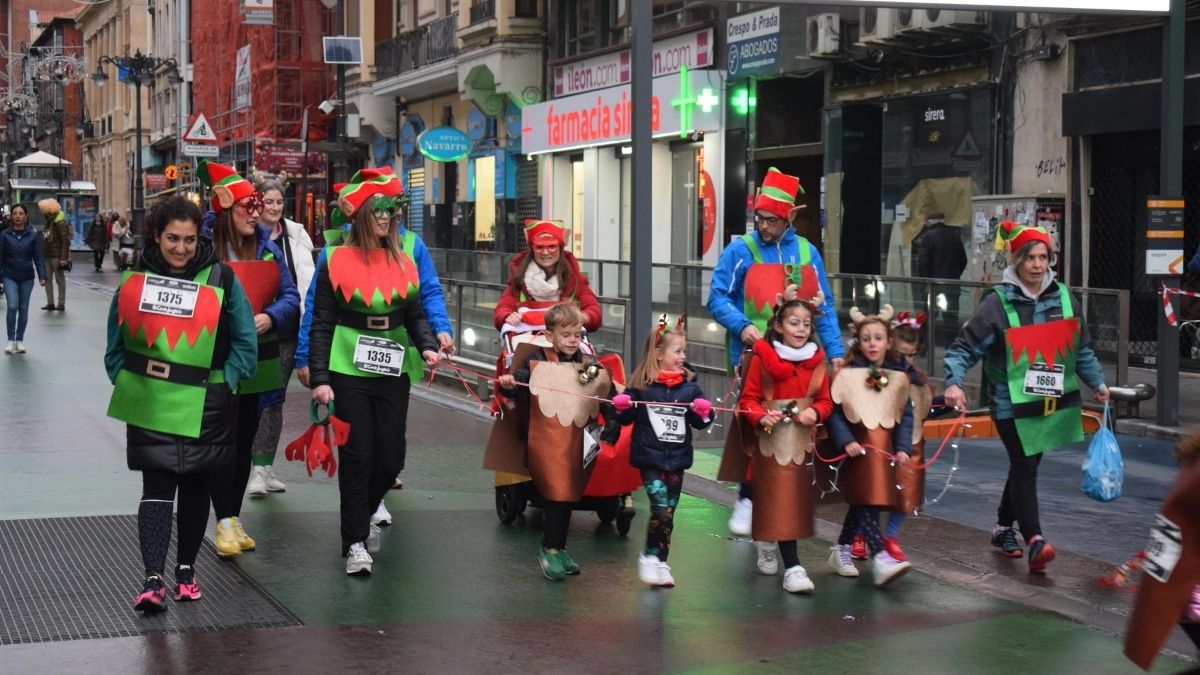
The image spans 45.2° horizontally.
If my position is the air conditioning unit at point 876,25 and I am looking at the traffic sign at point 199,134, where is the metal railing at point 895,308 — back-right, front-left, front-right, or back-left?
back-left

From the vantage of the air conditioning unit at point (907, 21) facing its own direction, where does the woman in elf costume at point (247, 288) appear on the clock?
The woman in elf costume is roughly at 11 o'clock from the air conditioning unit.

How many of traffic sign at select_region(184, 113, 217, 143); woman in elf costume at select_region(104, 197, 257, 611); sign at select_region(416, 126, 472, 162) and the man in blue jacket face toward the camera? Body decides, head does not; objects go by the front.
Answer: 4

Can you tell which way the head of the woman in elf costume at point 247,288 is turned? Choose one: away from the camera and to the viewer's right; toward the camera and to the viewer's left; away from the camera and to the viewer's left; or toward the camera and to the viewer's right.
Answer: toward the camera and to the viewer's right

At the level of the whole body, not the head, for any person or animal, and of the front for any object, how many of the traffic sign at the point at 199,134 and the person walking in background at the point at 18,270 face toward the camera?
2

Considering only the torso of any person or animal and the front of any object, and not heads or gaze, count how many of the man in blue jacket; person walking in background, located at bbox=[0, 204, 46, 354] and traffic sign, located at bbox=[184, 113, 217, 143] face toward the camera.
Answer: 3

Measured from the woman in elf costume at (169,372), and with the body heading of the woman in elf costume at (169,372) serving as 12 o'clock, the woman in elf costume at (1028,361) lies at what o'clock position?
the woman in elf costume at (1028,361) is roughly at 9 o'clock from the woman in elf costume at (169,372).

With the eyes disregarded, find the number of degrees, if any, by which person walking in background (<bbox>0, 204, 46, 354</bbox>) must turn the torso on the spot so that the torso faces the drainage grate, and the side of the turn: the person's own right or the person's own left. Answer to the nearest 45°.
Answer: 0° — they already face it

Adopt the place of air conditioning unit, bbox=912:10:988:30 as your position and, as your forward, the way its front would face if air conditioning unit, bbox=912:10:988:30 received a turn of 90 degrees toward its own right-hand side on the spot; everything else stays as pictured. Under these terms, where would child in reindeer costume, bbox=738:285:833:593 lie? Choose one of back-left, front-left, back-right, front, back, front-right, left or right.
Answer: back-left

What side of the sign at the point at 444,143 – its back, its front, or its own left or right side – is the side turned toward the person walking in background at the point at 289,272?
front

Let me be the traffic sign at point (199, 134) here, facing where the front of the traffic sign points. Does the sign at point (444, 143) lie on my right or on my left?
on my left

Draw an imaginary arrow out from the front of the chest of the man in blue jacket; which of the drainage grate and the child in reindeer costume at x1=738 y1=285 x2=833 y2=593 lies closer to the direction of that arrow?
the child in reindeer costume

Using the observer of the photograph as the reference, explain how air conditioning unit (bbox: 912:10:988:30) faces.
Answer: facing the viewer and to the left of the viewer

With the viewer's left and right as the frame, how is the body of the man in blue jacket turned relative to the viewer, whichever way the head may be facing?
facing the viewer

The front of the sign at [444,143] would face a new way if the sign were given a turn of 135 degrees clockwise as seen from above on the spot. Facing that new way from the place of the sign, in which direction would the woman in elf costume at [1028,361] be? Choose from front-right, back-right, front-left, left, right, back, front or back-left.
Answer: back-left
